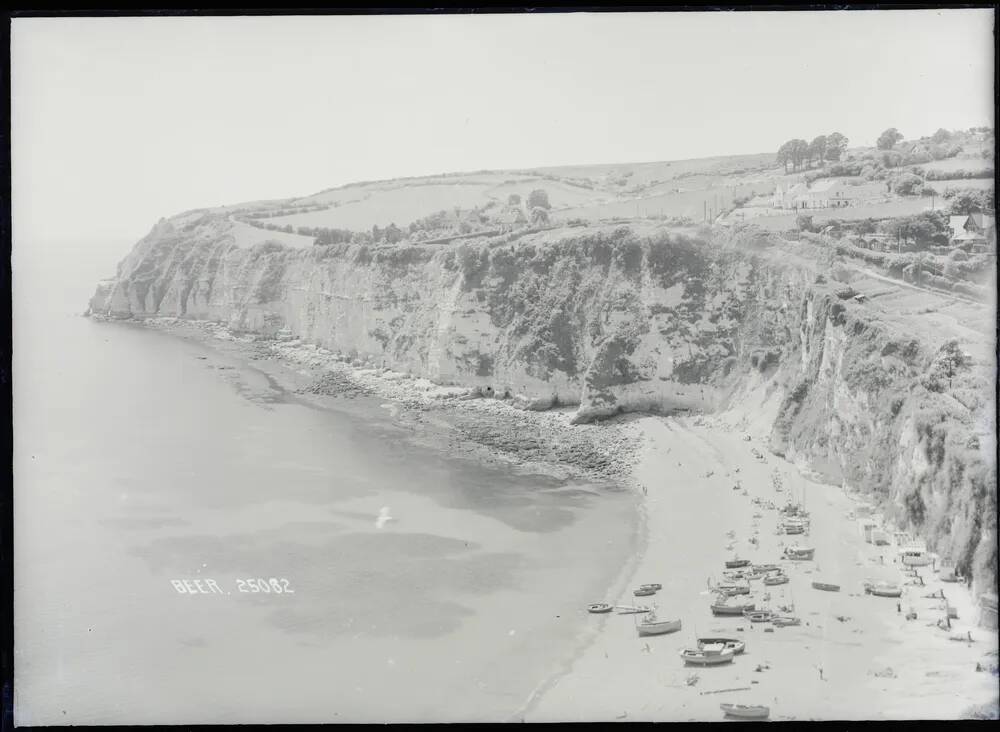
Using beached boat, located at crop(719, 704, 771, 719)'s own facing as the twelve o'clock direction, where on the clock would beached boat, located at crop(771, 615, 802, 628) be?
beached boat, located at crop(771, 615, 802, 628) is roughly at 4 o'clock from beached boat, located at crop(719, 704, 771, 719).

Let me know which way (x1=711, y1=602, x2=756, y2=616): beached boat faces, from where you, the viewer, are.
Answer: facing to the left of the viewer

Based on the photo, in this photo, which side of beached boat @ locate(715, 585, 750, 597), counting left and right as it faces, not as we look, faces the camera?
left

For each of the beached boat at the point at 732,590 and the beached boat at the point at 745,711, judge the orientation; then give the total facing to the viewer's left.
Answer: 2

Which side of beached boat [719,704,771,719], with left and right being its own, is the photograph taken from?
left

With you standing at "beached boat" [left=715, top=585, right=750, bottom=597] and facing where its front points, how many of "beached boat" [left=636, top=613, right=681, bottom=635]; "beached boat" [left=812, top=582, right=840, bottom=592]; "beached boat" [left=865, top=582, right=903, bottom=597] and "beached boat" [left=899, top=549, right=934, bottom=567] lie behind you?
3
